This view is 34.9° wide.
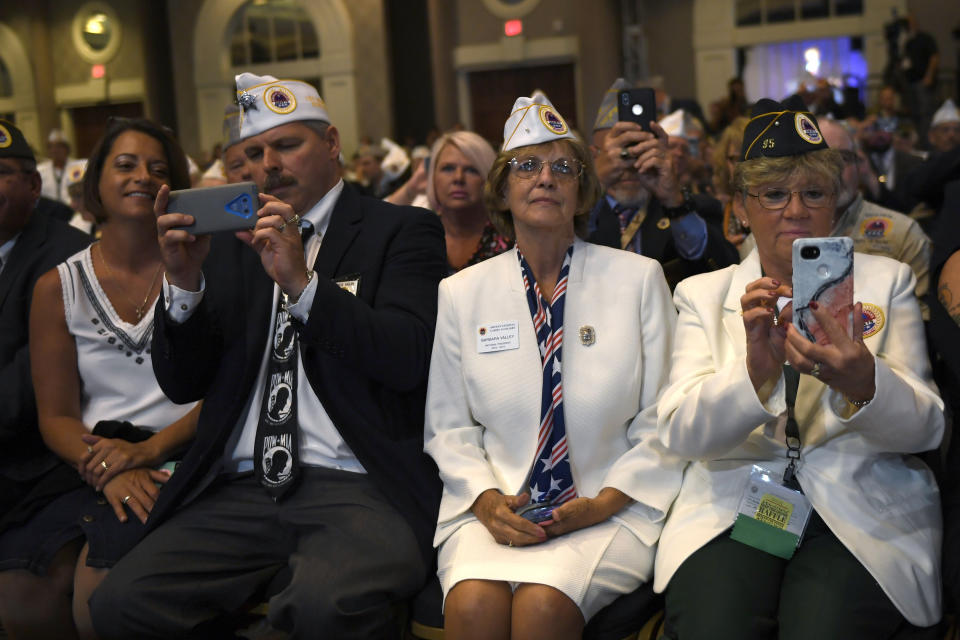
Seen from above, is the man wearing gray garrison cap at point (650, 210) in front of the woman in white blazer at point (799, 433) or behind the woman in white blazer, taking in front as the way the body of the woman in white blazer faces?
behind

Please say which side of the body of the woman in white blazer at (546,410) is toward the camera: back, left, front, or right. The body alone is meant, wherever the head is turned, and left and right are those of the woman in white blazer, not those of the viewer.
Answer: front

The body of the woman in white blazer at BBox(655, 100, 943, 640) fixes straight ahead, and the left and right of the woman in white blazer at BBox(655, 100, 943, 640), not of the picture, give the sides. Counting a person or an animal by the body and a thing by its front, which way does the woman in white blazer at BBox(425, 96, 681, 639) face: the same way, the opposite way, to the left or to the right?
the same way

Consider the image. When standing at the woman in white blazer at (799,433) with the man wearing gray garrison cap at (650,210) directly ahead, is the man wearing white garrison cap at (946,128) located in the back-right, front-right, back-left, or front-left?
front-right

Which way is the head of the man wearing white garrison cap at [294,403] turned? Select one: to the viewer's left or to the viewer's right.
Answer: to the viewer's left

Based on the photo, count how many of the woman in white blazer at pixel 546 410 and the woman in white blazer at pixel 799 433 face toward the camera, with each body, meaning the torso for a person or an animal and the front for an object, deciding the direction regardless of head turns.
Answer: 2

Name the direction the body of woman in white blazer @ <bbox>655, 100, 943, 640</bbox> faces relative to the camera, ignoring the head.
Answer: toward the camera

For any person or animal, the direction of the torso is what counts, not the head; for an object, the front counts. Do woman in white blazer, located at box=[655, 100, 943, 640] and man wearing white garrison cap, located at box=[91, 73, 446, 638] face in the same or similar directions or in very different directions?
same or similar directions

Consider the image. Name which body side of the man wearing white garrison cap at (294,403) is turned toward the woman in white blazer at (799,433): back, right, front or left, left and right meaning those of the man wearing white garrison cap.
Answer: left

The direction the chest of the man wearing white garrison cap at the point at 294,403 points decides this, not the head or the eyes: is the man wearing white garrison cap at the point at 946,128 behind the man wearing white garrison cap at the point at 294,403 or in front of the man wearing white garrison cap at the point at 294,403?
behind

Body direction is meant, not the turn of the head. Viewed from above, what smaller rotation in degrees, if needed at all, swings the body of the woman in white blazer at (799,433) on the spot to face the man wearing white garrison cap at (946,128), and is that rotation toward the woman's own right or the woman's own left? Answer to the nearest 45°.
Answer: approximately 180°

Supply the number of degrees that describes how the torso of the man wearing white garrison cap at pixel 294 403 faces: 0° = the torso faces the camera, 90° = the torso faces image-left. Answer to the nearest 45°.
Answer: approximately 45°

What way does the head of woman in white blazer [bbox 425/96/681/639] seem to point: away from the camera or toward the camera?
toward the camera

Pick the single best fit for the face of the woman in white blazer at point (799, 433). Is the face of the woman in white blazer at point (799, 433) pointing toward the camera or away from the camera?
toward the camera
